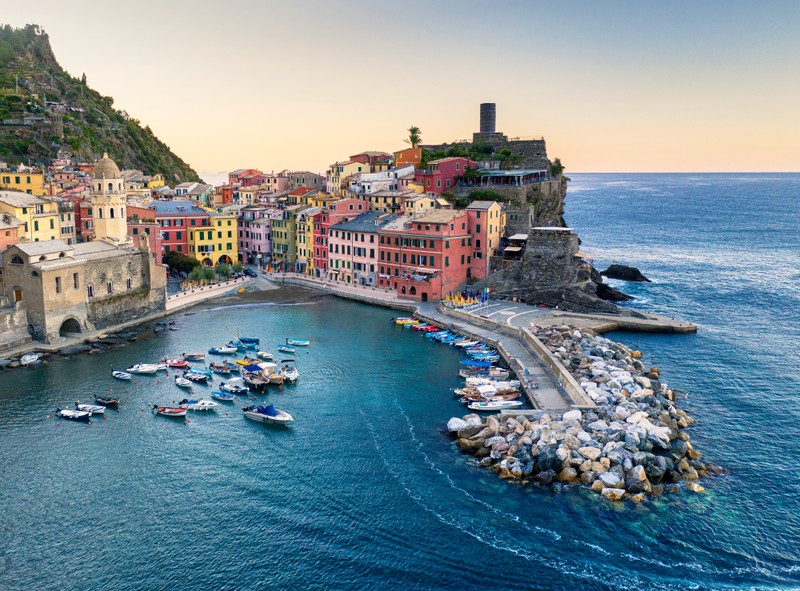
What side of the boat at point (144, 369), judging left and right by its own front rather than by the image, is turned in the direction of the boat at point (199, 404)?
right

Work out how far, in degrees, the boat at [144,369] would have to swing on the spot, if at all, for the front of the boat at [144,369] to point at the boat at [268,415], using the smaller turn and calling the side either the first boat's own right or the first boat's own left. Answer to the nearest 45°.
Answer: approximately 45° to the first boat's own right

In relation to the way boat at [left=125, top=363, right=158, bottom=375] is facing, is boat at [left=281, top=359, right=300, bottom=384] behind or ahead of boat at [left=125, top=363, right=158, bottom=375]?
behind

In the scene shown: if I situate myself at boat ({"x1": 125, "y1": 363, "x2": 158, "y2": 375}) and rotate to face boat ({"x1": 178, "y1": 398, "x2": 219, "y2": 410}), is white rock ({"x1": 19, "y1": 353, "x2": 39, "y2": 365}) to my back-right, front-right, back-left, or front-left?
back-right
